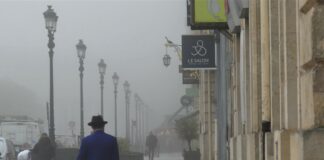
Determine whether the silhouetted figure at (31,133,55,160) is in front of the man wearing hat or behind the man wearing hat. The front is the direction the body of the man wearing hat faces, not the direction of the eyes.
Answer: in front

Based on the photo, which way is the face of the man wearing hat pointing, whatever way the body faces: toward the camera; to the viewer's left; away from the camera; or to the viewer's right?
away from the camera

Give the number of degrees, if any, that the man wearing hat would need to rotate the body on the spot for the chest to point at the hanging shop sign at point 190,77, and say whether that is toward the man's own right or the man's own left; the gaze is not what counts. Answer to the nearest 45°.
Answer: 0° — they already face it

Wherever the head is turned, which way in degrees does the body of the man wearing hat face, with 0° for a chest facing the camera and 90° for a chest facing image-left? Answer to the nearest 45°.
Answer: approximately 180°
